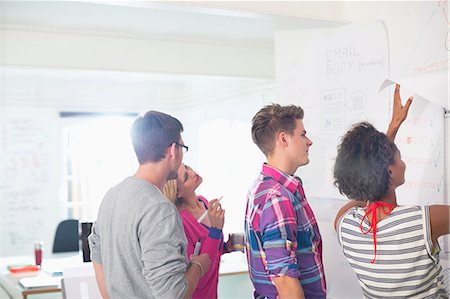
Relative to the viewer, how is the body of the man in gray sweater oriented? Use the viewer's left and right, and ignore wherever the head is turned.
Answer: facing away from the viewer and to the right of the viewer

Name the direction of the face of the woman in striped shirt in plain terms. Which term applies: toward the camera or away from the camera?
away from the camera

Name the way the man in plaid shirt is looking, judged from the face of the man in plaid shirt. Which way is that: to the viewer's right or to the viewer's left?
to the viewer's right

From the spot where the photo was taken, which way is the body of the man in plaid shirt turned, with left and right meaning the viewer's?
facing to the right of the viewer

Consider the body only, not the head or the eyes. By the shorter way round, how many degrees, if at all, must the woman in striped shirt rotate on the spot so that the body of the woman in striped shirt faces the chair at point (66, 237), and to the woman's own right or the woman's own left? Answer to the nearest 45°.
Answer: approximately 90° to the woman's own left

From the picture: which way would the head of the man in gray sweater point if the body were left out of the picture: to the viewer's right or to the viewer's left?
to the viewer's right

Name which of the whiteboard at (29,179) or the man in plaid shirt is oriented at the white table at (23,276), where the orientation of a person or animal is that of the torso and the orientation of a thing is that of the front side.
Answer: the whiteboard

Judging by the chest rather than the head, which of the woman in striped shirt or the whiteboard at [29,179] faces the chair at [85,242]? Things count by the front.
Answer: the whiteboard

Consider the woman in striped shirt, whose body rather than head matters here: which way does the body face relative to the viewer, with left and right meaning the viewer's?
facing away from the viewer and to the right of the viewer

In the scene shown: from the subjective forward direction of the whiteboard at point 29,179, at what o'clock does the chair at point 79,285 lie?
The chair is roughly at 12 o'clock from the whiteboard.

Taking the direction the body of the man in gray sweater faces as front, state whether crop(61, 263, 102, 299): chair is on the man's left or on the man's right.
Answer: on the man's left
